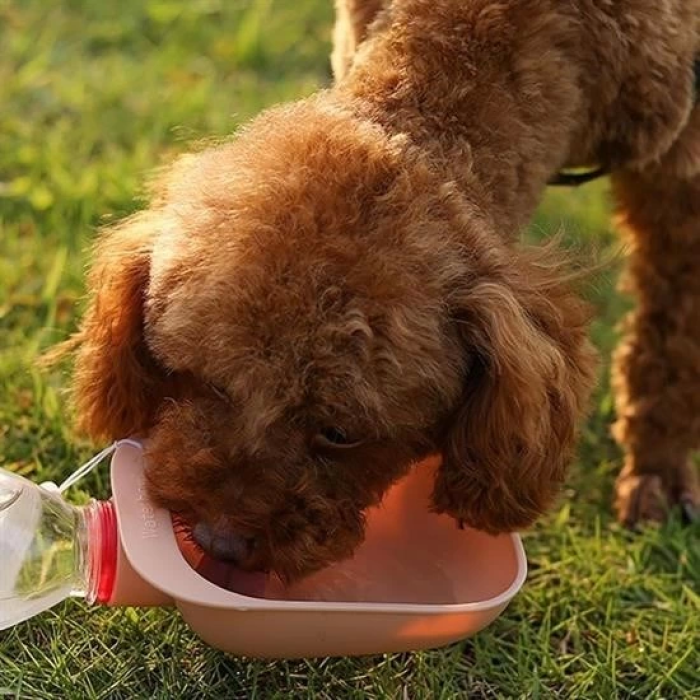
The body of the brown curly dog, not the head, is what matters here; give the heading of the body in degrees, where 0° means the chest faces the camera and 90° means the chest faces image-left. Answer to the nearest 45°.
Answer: approximately 45°

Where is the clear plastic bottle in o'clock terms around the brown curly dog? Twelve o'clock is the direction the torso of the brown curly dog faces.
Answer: The clear plastic bottle is roughly at 1 o'clock from the brown curly dog.
